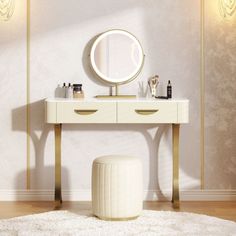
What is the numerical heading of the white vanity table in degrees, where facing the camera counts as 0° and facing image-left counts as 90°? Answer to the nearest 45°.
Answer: approximately 0°

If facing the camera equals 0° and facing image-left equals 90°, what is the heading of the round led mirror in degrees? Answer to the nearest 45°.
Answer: approximately 0°

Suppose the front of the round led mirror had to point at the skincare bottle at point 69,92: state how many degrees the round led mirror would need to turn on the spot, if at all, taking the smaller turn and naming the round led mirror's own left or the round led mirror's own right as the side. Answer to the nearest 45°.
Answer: approximately 90° to the round led mirror's own right

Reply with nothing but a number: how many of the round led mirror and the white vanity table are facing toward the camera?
2
